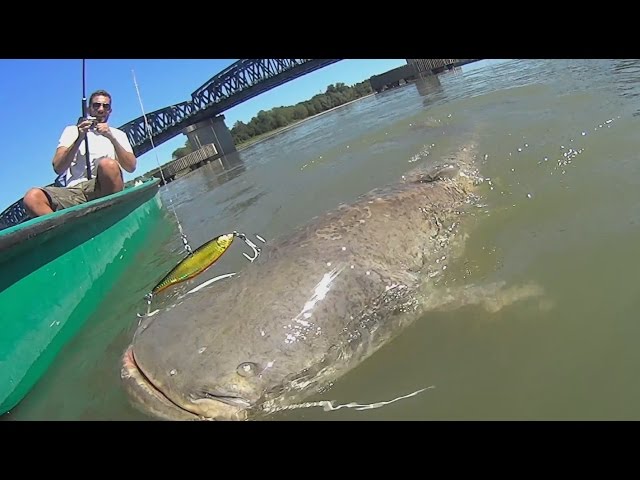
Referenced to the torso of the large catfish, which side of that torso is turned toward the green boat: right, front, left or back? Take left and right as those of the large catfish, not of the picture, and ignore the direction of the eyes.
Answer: right

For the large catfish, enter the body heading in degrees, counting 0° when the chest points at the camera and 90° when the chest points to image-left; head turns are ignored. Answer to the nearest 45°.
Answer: approximately 45°

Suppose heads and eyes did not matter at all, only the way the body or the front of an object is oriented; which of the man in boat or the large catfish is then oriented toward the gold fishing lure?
the man in boat

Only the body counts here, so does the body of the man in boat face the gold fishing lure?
yes

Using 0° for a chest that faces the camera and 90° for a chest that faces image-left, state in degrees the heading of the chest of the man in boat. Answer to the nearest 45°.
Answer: approximately 0°

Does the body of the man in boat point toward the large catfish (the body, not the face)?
yes
